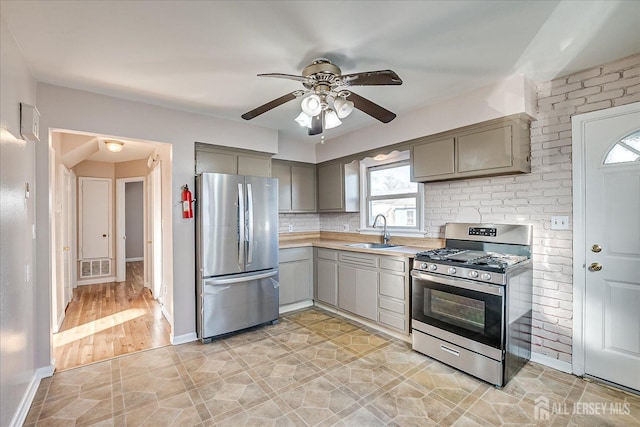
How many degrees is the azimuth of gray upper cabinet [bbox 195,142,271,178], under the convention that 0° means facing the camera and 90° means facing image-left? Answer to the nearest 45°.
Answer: approximately 315°

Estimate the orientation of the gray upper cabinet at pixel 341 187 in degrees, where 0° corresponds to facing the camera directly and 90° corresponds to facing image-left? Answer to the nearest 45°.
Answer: approximately 45°

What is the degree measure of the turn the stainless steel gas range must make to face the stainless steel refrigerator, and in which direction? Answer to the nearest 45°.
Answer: approximately 45° to its right

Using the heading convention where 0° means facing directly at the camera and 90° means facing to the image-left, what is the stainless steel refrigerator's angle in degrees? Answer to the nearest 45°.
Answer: approximately 315°

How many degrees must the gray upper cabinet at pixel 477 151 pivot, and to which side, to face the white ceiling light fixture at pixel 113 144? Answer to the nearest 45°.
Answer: approximately 45° to its right

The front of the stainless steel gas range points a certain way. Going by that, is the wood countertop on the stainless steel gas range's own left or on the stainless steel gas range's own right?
on the stainless steel gas range's own right

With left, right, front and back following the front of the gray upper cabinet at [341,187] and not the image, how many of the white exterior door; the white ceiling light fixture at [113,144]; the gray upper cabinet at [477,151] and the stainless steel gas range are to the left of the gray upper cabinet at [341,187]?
3
